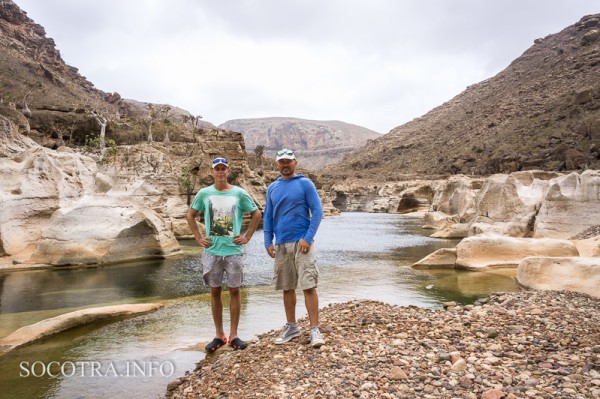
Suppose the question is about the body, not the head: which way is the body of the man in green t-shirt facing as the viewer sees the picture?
toward the camera

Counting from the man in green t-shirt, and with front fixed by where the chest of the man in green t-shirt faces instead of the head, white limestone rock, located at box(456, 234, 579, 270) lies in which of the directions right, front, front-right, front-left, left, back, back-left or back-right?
back-left

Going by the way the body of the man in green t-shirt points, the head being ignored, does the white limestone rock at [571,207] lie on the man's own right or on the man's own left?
on the man's own left

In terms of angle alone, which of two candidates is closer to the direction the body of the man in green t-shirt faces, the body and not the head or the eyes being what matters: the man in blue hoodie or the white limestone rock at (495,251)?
the man in blue hoodie

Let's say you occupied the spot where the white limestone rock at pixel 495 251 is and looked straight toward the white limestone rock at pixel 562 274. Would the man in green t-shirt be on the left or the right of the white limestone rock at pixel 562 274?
right

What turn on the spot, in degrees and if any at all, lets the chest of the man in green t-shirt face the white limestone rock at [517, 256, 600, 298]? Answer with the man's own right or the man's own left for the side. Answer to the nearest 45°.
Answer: approximately 90° to the man's own left

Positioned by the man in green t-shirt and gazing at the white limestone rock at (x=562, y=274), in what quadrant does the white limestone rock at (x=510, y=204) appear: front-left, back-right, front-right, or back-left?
front-left

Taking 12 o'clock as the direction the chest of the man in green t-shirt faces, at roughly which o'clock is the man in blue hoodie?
The man in blue hoodie is roughly at 10 o'clock from the man in green t-shirt.

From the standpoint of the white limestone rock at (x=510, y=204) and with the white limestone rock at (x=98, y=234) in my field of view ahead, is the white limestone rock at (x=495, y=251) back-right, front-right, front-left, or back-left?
front-left

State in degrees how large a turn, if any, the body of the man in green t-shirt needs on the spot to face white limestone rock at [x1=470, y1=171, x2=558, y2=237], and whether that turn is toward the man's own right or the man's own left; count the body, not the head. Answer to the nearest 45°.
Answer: approximately 135° to the man's own left

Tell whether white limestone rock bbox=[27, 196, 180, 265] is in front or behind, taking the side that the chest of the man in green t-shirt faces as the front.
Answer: behind
